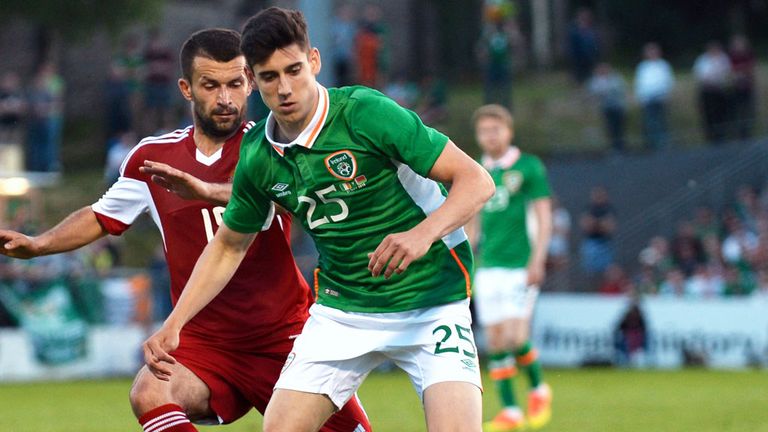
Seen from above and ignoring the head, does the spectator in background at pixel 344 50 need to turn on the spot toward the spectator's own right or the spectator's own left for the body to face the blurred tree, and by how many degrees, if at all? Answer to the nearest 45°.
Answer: approximately 135° to the spectator's own right

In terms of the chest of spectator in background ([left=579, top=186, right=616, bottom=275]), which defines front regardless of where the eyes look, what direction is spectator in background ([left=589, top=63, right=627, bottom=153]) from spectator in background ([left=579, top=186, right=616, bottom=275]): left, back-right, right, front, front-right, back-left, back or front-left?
back

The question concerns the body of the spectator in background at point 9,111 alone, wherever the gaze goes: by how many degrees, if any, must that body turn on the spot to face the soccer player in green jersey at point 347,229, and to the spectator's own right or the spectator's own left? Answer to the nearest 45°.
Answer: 0° — they already face them

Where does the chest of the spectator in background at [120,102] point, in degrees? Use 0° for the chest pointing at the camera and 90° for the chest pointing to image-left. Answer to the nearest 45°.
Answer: approximately 0°

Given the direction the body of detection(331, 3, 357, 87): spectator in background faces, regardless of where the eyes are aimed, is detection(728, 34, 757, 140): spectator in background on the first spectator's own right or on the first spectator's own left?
on the first spectator's own left

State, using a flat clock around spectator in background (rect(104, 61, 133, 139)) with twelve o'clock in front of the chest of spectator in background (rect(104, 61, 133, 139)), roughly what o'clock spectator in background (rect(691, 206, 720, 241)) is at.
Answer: spectator in background (rect(691, 206, 720, 241)) is roughly at 10 o'clock from spectator in background (rect(104, 61, 133, 139)).

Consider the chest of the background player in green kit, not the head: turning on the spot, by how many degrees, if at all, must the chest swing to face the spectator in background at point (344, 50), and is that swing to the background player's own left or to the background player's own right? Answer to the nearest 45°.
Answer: approximately 135° to the background player's own right
